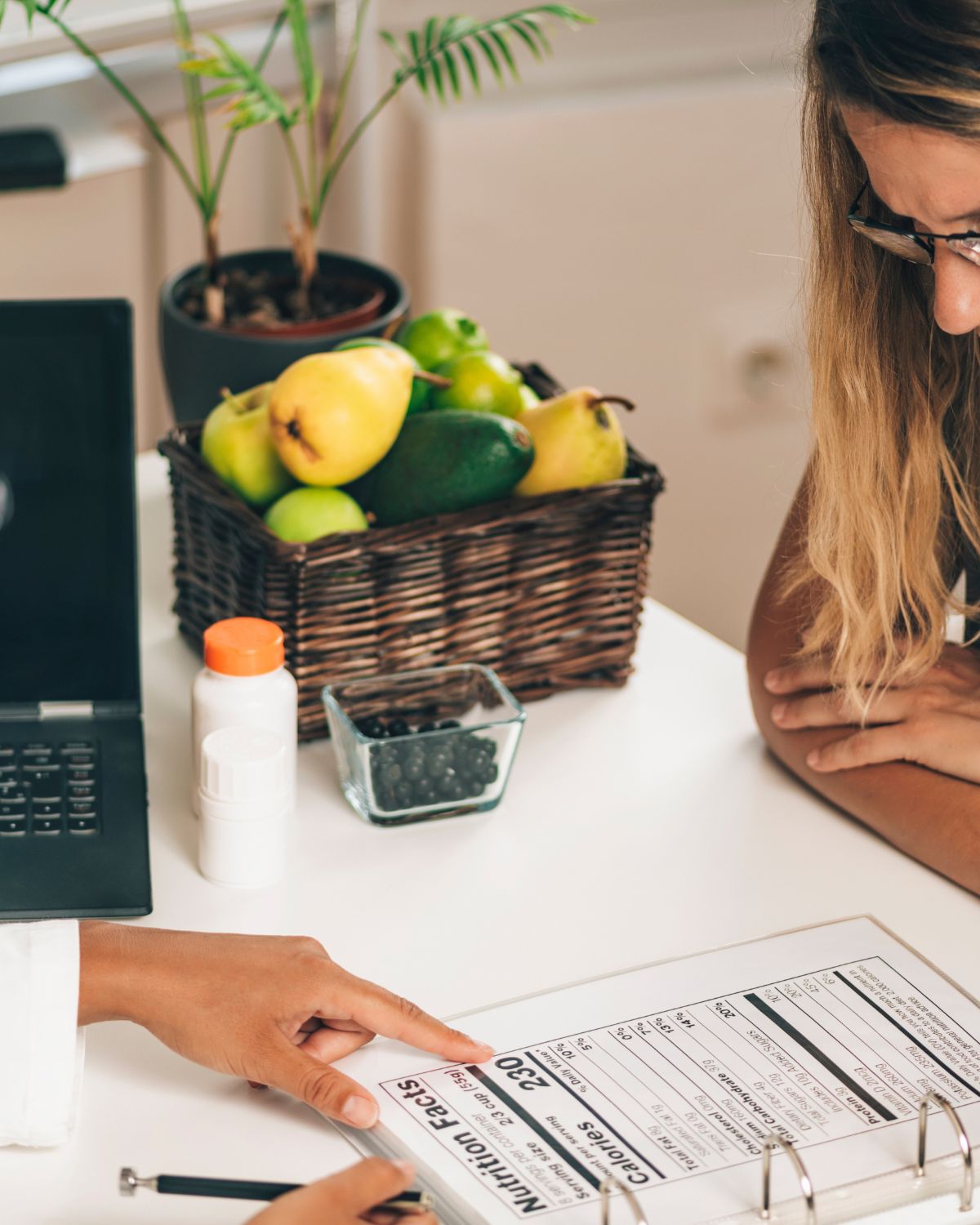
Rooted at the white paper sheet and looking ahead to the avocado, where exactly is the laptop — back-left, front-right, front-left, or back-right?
front-left

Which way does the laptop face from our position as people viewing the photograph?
facing the viewer

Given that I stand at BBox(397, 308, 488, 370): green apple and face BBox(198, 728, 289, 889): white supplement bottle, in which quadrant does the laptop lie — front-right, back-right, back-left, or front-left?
front-right
